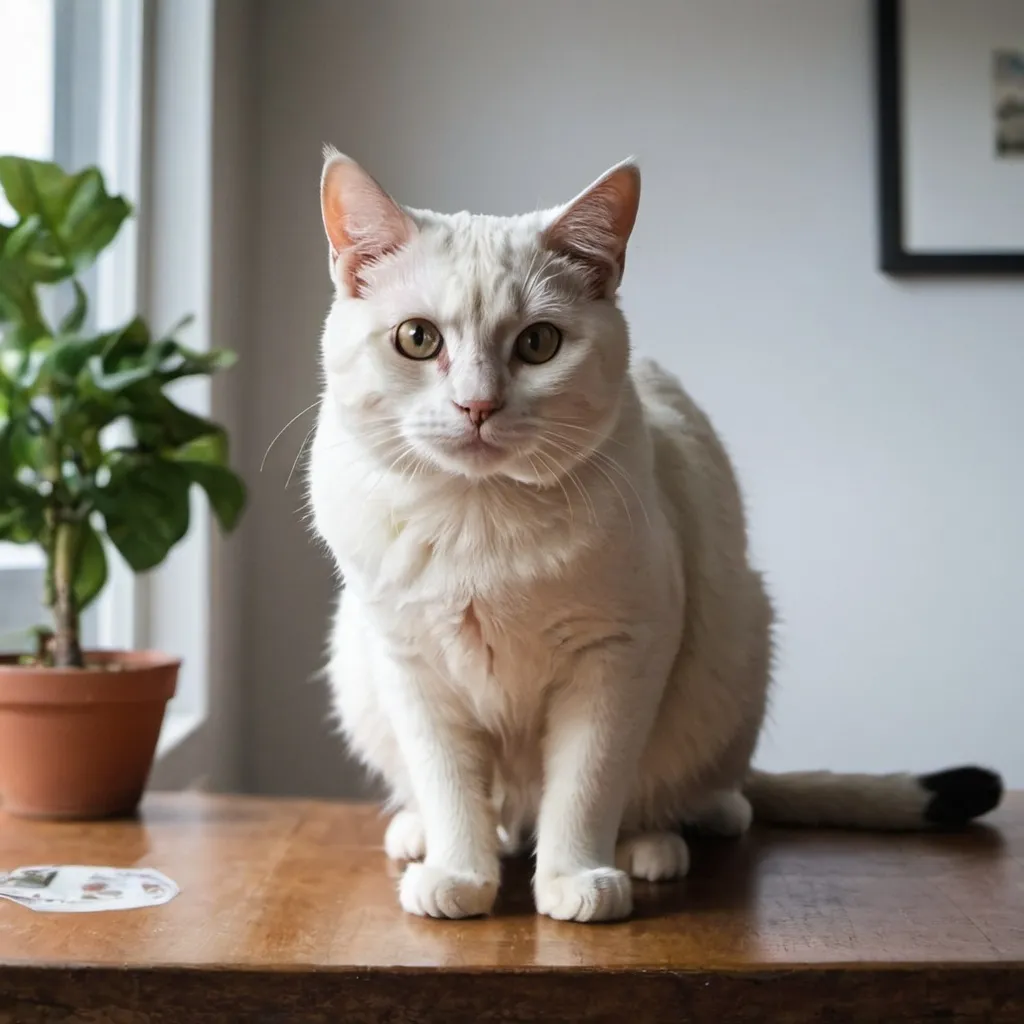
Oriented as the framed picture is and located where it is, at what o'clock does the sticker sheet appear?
The sticker sheet is roughly at 1 o'clock from the framed picture.

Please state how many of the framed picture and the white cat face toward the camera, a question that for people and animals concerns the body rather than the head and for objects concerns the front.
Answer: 2

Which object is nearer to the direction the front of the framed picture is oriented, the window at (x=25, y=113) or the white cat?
the white cat

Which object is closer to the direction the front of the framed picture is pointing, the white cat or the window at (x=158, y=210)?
the white cat

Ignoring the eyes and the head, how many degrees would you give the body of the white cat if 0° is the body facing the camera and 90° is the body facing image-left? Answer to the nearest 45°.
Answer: approximately 0°

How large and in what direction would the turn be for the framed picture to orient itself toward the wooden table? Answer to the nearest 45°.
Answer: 0° — it already faces it

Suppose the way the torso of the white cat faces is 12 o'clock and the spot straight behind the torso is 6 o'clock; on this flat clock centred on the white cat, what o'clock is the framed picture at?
The framed picture is roughly at 7 o'clock from the white cat.

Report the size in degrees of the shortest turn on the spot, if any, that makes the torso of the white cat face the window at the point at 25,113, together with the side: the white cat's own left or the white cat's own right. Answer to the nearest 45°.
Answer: approximately 135° to the white cat's own right

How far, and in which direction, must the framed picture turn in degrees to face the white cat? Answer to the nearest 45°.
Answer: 0° — it already faces it

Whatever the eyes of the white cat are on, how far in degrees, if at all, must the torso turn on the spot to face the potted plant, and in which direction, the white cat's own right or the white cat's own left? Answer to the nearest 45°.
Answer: approximately 135° to the white cat's own right

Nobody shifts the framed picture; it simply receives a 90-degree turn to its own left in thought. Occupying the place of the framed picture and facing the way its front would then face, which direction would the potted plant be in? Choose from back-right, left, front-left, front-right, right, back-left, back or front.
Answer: back-right

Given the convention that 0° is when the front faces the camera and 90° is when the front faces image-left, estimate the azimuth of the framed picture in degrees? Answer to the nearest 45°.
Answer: approximately 0°
